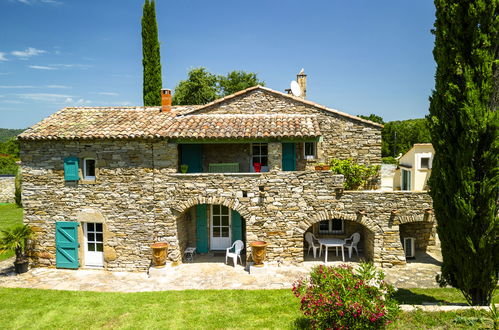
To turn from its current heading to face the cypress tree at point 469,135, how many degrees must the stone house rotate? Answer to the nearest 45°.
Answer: approximately 45° to its left

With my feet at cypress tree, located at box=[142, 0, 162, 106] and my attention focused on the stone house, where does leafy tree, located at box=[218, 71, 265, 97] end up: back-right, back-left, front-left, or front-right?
back-left

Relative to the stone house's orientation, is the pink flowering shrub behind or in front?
in front

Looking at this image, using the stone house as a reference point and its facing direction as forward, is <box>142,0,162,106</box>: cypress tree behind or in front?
behind

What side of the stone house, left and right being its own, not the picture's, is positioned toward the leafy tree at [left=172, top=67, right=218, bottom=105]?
back

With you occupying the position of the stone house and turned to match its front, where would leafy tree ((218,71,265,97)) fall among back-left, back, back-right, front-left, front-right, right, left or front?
back

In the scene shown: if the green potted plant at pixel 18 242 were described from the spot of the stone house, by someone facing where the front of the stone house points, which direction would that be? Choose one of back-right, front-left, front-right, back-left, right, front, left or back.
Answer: right

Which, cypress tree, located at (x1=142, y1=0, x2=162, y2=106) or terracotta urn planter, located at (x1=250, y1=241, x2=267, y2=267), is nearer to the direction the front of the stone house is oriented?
the terracotta urn planter

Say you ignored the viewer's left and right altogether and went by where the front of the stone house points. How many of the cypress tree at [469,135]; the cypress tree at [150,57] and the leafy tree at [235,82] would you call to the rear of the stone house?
2

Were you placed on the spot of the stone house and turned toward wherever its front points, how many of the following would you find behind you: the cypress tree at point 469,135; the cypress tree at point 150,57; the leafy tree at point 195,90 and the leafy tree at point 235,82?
3

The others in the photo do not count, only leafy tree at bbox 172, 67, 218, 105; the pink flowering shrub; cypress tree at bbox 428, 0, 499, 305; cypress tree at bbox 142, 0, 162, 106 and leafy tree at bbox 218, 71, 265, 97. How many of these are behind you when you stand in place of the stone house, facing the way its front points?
3

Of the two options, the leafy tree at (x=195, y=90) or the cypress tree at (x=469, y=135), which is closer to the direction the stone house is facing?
the cypress tree

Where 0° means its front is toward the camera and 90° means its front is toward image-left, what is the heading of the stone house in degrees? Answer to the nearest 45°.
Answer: approximately 0°
